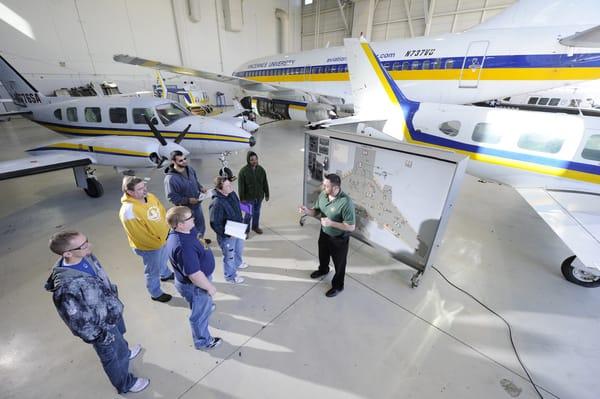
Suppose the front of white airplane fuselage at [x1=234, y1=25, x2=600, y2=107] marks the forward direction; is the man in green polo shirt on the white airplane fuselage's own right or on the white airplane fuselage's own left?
on the white airplane fuselage's own left

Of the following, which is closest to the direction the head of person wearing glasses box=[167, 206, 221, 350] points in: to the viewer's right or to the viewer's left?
to the viewer's right

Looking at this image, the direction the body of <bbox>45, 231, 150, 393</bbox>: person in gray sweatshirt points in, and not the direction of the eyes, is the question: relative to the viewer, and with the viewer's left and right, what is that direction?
facing to the right of the viewer

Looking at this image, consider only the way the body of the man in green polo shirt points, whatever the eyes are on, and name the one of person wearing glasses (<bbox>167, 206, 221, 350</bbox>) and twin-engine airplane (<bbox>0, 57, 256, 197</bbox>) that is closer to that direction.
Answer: the person wearing glasses

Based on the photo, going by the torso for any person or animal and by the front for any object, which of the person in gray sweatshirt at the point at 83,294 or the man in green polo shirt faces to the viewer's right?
the person in gray sweatshirt

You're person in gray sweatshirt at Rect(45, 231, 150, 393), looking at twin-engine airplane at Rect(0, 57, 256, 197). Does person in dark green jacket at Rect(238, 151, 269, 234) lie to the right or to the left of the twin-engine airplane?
right

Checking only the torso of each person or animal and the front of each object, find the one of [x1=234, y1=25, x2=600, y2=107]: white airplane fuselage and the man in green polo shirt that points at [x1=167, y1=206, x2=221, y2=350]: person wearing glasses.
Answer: the man in green polo shirt

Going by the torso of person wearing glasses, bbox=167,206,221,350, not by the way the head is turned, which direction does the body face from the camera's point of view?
to the viewer's right

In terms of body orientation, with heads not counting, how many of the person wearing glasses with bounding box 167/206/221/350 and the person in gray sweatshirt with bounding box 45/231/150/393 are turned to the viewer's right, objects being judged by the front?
2

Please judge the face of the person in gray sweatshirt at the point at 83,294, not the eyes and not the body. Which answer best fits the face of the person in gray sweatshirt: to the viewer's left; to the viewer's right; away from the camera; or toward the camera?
to the viewer's right

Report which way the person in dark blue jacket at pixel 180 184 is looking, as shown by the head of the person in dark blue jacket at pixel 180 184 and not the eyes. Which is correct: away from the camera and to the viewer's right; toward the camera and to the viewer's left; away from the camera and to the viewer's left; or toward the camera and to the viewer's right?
toward the camera and to the viewer's right

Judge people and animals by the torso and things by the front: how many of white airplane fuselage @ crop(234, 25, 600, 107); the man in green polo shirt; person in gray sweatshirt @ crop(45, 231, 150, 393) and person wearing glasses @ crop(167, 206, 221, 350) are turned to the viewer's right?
2

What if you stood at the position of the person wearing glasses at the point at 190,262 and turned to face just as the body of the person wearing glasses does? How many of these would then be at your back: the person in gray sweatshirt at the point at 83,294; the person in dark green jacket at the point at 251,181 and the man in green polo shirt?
1

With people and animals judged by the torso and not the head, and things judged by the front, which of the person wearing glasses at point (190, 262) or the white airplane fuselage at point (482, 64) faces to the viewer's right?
the person wearing glasses
